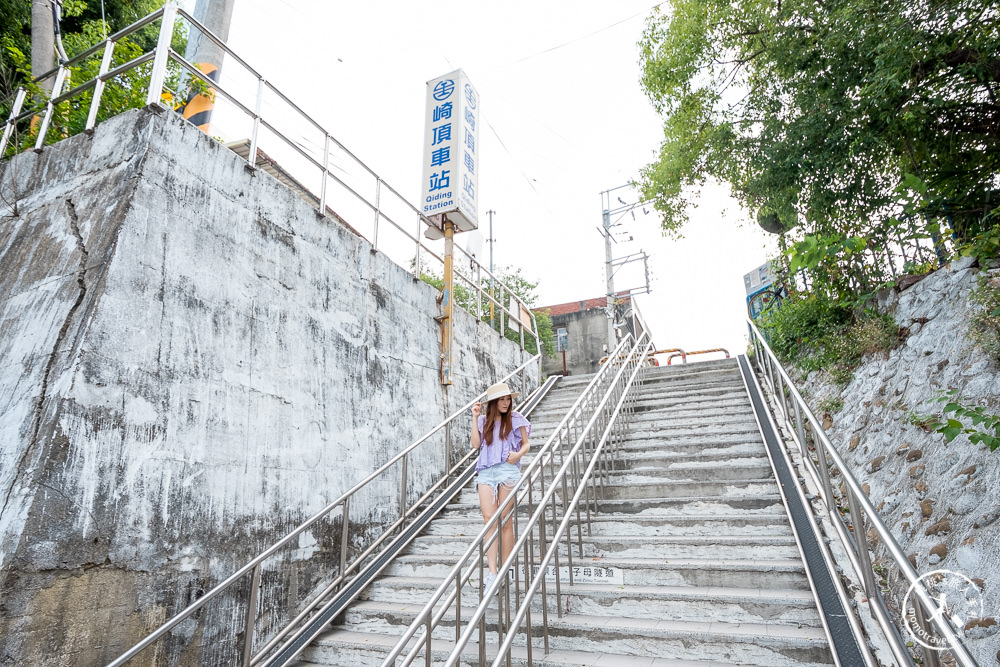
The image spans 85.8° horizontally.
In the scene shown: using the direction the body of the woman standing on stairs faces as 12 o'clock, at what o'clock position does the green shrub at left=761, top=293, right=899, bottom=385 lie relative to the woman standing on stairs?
The green shrub is roughly at 8 o'clock from the woman standing on stairs.

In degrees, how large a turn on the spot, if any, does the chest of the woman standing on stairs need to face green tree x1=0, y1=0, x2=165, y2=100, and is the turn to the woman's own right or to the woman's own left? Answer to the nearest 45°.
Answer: approximately 135° to the woman's own right

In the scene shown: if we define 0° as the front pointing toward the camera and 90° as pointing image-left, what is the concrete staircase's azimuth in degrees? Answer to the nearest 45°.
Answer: approximately 0°

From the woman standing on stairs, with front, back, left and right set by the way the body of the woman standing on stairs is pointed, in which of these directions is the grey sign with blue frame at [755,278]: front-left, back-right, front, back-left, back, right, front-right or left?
back-left

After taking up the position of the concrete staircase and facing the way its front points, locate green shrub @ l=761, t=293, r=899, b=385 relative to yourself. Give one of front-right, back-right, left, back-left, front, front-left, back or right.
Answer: back-left

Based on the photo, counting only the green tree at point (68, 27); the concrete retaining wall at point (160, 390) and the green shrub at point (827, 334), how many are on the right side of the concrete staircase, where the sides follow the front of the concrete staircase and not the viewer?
2

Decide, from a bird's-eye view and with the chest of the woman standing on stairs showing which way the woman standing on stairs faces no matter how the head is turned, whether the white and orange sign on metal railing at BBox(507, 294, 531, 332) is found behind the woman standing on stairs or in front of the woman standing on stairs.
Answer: behind

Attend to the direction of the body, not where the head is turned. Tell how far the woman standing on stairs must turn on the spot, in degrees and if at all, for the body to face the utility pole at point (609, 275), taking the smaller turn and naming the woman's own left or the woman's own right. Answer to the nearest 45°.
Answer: approximately 180°

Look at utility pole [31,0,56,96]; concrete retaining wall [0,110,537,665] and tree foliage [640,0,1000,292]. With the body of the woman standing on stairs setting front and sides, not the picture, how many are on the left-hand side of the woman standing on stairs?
1

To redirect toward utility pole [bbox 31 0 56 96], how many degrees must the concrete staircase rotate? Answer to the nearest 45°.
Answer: approximately 90° to its right
